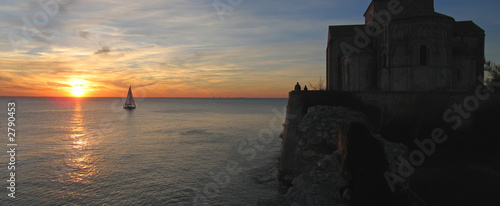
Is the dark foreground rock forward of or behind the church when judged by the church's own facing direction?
behind
